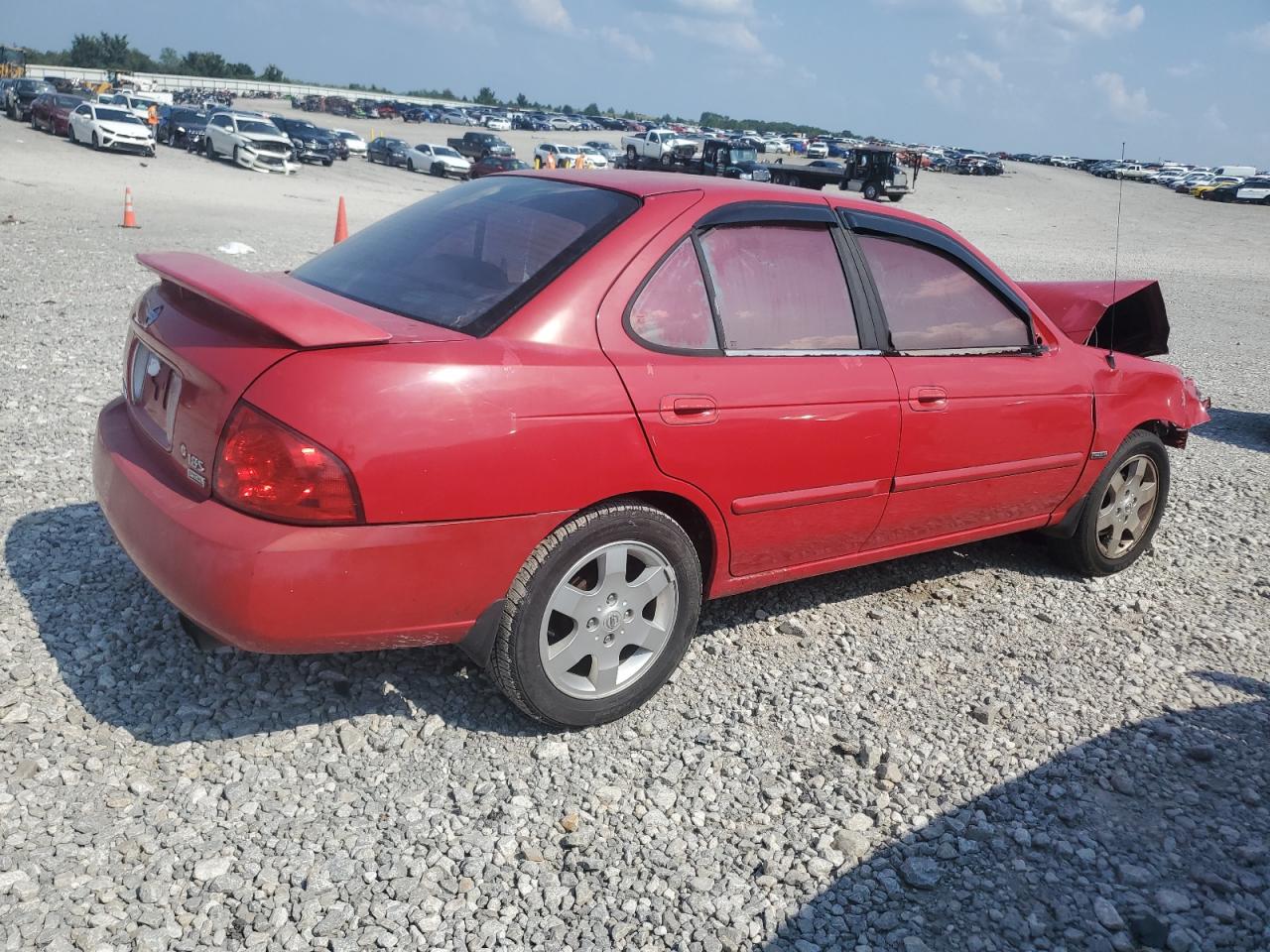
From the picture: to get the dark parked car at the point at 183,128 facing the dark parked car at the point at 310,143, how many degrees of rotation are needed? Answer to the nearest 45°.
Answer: approximately 45° to its left

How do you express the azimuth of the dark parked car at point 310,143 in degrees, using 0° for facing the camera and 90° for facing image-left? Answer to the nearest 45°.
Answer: approximately 315°

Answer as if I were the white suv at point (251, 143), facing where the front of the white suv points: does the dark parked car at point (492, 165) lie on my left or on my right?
on my left

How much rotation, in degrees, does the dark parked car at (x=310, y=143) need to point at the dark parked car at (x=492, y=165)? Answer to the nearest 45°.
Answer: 0° — it already faces it

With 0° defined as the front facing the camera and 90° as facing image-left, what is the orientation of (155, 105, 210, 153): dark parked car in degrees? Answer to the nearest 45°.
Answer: approximately 315°

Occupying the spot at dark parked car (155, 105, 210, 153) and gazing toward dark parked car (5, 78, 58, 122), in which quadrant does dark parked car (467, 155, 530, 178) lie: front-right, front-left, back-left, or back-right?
back-right

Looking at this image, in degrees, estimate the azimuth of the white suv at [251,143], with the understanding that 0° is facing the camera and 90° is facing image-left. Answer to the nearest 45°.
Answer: approximately 315°

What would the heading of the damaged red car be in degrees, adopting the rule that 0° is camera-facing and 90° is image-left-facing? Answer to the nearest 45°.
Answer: approximately 225°

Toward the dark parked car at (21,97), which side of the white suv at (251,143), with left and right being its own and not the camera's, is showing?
back

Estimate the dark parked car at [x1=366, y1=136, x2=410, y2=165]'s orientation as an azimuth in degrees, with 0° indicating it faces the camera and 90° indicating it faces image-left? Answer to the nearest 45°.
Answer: approximately 315°
